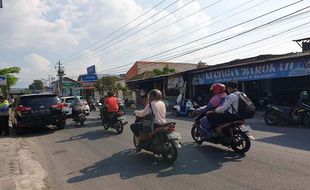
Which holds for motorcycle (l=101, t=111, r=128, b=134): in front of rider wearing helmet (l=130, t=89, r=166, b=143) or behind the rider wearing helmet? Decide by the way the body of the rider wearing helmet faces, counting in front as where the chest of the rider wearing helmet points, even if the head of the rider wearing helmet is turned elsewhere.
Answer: in front

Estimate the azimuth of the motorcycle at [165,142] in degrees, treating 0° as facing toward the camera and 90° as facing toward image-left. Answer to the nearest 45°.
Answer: approximately 135°

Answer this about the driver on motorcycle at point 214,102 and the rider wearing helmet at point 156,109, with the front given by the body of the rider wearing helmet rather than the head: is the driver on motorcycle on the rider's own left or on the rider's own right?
on the rider's own right

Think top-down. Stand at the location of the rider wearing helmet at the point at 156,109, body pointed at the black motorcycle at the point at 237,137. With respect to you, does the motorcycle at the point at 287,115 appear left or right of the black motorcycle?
left

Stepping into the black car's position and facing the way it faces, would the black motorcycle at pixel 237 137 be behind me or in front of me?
behind

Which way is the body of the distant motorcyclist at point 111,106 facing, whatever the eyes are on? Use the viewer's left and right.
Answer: facing away from the viewer and to the left of the viewer

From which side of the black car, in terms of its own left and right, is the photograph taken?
back

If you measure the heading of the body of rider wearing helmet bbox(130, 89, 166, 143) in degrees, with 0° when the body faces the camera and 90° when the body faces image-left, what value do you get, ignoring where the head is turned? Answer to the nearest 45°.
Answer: approximately 135°

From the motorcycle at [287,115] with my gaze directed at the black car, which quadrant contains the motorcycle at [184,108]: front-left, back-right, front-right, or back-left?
front-right

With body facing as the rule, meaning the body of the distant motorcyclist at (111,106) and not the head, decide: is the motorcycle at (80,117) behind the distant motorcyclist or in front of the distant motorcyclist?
in front

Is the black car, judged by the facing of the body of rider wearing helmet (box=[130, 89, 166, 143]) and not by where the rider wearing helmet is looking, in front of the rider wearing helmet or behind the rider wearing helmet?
in front
